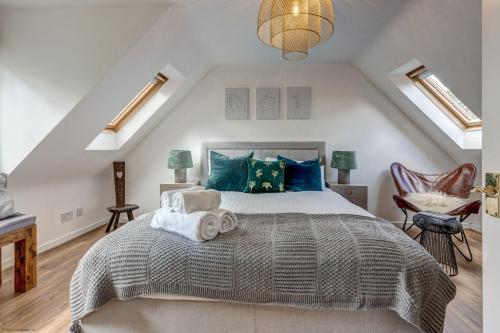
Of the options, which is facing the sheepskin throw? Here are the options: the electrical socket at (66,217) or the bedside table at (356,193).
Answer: the electrical socket

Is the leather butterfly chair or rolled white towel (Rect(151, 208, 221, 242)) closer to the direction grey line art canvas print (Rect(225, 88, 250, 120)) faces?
the rolled white towel

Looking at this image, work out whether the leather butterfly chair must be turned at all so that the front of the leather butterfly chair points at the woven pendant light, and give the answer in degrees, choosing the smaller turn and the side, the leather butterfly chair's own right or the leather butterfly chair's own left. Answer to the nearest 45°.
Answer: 0° — it already faces it

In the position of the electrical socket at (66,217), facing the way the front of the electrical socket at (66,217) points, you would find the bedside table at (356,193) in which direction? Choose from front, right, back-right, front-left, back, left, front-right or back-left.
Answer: front

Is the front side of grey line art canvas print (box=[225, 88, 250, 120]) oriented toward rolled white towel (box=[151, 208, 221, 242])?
yes

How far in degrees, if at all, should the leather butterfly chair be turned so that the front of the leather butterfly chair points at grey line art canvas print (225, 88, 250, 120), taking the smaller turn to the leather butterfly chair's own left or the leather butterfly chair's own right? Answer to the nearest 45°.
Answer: approximately 45° to the leather butterfly chair's own right

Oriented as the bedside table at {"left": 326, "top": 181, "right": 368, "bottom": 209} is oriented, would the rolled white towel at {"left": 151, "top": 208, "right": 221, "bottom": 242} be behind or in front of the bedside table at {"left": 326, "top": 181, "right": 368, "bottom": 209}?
in front

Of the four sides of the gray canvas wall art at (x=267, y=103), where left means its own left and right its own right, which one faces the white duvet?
front

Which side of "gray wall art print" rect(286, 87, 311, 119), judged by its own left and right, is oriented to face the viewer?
front

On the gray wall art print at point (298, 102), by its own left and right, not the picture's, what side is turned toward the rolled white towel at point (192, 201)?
front

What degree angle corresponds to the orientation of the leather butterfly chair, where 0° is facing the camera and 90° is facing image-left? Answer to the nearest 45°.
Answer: approximately 0°

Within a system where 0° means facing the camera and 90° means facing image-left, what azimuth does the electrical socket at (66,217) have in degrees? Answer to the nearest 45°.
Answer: approximately 315°

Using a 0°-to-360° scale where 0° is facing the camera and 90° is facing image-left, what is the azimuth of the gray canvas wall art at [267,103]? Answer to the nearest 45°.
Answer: approximately 0°

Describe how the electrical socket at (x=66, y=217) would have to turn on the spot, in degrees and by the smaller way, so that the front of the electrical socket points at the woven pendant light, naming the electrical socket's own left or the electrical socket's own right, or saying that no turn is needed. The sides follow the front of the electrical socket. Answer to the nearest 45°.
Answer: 0° — it already faces it

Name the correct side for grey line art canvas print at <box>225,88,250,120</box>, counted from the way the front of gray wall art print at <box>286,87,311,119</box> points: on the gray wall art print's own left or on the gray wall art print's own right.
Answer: on the gray wall art print's own right

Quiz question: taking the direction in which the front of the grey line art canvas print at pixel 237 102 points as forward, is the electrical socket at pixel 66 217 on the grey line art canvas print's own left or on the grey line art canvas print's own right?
on the grey line art canvas print's own right

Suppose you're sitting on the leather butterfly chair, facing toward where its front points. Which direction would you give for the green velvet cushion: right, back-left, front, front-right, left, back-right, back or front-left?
front-right
